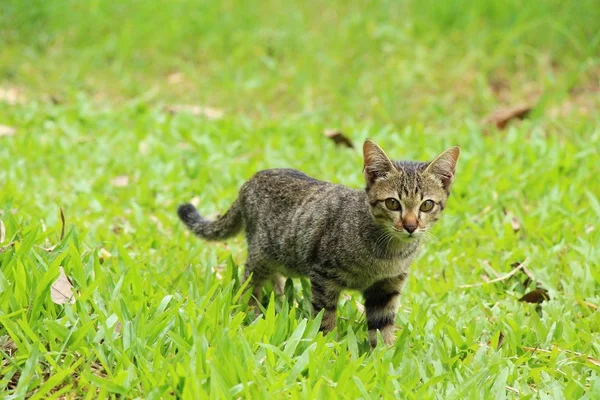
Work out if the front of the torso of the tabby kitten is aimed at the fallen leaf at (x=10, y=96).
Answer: no

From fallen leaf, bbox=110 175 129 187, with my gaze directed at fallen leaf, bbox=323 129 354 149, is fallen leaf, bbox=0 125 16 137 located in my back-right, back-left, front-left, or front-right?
back-left

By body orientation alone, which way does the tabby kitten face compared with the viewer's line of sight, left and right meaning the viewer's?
facing the viewer and to the right of the viewer

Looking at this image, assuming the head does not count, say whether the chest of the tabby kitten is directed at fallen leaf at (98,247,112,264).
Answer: no

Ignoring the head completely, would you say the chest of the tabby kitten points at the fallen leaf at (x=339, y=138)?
no

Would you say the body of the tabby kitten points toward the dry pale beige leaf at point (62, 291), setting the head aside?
no

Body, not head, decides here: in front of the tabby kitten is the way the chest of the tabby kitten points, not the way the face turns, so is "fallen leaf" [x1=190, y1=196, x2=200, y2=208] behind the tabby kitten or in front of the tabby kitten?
behind

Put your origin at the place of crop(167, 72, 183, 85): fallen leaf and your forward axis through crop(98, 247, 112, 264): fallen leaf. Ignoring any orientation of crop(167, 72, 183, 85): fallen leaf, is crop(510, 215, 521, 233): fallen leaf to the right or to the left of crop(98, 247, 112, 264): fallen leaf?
left

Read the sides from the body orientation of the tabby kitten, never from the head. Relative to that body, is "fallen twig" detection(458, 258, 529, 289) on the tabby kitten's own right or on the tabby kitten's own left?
on the tabby kitten's own left

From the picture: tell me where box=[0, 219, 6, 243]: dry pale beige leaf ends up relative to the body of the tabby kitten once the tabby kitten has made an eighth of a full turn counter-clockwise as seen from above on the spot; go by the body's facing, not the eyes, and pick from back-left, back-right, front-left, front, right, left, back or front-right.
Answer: back

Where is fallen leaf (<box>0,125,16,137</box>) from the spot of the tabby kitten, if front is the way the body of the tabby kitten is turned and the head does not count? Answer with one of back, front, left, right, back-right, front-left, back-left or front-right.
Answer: back

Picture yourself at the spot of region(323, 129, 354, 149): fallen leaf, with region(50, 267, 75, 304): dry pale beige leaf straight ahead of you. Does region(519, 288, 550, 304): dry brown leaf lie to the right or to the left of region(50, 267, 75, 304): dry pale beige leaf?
left

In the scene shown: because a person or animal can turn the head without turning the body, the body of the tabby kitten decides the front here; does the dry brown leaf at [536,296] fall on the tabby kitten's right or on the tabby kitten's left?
on the tabby kitten's left

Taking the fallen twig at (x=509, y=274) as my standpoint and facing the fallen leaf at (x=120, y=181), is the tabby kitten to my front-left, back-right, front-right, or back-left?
front-left

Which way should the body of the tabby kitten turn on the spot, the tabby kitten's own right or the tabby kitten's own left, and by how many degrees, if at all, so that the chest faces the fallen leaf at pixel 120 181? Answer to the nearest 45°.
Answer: approximately 180°
